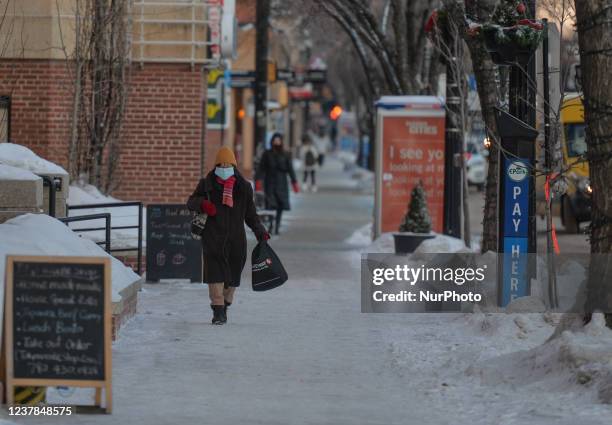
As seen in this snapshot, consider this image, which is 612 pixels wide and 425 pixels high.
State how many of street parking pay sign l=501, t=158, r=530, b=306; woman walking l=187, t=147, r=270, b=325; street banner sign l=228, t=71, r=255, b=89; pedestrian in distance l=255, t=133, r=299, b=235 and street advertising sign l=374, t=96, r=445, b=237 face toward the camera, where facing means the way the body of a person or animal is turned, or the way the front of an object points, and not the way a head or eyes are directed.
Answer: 5

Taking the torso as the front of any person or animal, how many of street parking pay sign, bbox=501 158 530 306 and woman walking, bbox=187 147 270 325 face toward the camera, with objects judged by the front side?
2

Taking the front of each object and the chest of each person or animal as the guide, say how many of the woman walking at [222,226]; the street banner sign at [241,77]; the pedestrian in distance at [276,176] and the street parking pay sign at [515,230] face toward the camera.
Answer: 4

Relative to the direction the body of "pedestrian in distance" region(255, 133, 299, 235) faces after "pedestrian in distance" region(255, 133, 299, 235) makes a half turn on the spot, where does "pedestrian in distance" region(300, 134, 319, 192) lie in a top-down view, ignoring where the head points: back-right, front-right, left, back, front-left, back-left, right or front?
front

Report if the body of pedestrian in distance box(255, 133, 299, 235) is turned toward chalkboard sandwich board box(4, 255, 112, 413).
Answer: yes

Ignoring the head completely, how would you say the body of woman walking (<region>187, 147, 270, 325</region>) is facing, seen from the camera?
toward the camera

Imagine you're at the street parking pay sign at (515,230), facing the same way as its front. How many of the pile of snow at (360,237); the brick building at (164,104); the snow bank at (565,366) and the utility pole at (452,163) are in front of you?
1

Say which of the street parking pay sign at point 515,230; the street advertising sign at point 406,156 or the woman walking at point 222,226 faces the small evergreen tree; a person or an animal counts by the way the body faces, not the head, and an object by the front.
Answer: the street advertising sign at point 406,156

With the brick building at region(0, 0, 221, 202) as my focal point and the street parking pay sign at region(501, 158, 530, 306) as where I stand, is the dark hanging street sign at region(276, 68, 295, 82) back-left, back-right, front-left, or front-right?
front-right

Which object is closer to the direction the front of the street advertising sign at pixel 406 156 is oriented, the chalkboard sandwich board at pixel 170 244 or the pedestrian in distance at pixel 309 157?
the chalkboard sandwich board

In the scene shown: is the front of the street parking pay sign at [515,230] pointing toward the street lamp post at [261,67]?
no

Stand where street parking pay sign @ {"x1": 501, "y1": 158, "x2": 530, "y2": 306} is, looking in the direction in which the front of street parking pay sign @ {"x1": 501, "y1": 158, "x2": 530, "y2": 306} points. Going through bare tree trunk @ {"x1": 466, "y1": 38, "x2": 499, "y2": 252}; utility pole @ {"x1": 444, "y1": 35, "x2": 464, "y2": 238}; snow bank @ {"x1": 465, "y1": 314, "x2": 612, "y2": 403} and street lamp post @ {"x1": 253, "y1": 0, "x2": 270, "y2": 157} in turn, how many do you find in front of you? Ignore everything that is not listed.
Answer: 1

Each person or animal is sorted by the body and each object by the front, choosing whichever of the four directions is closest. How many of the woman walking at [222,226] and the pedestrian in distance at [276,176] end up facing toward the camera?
2

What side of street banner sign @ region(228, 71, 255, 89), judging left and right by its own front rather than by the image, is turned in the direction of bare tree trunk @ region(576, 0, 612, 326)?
front

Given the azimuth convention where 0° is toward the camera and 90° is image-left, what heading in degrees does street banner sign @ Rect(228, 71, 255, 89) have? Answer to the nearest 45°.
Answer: approximately 0°

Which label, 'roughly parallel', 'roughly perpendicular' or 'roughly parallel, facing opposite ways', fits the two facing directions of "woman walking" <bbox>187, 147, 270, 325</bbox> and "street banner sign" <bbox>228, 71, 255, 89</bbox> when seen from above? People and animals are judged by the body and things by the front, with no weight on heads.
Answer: roughly parallel

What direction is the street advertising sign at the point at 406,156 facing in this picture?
toward the camera

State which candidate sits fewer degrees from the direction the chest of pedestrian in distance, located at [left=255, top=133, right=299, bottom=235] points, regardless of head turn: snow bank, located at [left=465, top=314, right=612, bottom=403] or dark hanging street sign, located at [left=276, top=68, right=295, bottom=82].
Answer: the snow bank

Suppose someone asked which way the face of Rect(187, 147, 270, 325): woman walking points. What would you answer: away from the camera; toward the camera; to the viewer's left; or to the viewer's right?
toward the camera
